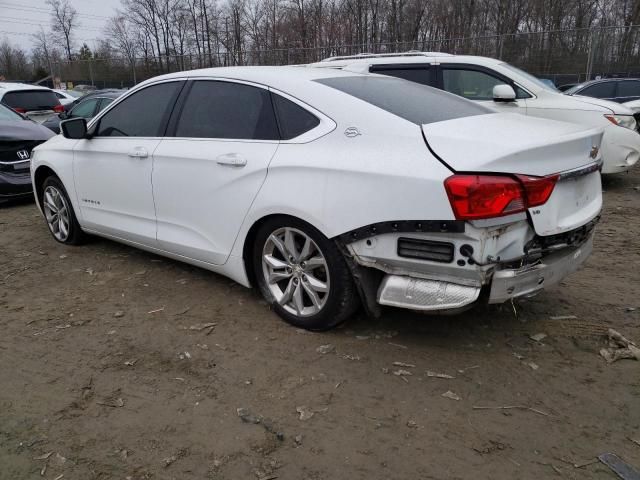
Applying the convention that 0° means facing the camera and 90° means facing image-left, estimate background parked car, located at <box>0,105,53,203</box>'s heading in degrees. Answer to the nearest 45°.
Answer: approximately 315°

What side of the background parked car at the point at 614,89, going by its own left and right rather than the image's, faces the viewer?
left

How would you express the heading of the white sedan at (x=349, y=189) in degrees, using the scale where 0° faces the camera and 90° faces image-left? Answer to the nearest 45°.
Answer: approximately 135°

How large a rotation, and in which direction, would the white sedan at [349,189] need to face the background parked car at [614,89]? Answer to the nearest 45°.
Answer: approximately 90° to its right

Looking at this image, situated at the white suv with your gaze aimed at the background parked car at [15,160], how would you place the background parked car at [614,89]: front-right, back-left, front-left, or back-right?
back-right

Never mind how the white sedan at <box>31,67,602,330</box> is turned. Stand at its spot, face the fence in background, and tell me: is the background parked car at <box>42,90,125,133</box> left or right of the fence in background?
left

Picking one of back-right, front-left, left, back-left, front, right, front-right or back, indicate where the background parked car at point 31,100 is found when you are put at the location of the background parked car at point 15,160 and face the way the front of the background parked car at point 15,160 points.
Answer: back-left

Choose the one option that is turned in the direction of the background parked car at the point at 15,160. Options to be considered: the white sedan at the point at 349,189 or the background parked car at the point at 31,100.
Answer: the white sedan

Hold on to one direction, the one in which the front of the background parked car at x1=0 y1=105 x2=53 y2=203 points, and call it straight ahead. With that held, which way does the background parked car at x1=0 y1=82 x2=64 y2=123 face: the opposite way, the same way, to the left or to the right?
the opposite way

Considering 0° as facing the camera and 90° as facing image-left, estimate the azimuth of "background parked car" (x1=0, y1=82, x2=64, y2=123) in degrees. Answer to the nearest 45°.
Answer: approximately 135°
